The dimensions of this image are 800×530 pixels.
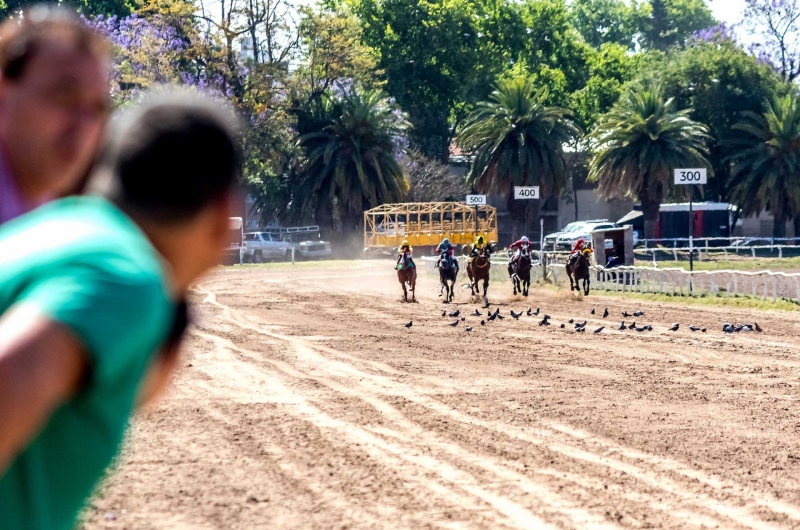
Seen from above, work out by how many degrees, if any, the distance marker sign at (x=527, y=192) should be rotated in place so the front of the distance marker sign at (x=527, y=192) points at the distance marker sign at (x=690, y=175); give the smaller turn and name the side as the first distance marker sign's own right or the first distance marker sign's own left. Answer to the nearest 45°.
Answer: approximately 45° to the first distance marker sign's own left

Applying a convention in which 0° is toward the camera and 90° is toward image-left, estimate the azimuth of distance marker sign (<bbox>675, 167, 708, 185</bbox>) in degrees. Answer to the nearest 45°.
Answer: approximately 0°

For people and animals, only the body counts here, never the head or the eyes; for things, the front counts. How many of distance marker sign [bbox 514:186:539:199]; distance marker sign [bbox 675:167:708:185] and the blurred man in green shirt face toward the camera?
2

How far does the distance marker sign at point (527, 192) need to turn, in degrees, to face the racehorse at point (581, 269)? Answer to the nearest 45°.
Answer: approximately 45° to its left

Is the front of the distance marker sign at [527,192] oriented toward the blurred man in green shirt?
yes

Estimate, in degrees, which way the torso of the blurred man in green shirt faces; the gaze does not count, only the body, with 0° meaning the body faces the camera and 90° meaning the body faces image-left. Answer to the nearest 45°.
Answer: approximately 225°

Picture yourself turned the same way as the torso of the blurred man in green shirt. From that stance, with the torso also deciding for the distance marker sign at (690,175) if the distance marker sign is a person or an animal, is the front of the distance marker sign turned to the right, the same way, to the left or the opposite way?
the opposite way

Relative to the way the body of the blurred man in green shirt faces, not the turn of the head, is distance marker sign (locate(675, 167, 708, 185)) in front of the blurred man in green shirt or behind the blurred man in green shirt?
in front

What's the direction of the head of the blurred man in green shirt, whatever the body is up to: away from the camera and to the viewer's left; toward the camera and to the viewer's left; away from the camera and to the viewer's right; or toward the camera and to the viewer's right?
away from the camera and to the viewer's right
